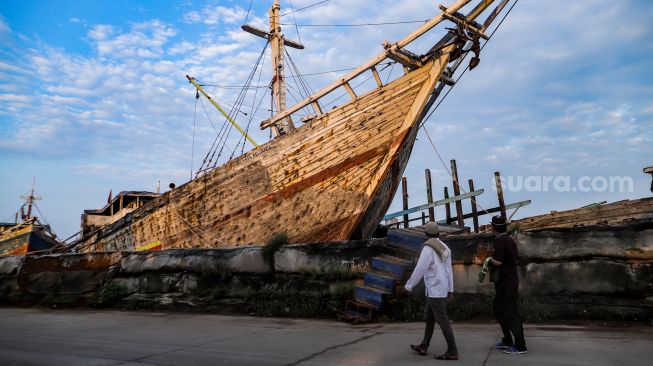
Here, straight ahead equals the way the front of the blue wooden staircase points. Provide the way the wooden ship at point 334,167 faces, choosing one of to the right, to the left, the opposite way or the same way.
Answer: to the left

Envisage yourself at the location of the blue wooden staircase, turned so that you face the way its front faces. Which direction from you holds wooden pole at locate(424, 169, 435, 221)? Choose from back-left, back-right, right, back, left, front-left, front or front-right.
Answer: back-right

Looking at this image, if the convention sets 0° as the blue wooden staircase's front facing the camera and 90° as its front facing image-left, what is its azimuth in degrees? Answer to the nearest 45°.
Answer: approximately 45°

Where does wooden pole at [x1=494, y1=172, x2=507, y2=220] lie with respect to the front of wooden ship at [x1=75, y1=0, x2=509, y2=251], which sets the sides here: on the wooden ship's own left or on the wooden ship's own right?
on the wooden ship's own left

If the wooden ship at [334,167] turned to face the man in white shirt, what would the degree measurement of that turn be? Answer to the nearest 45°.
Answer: approximately 45° to its right

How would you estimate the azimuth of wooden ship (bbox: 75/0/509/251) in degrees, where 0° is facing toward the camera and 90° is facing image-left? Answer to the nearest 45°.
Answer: approximately 315°

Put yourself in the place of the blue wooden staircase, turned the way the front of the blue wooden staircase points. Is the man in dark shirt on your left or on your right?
on your left

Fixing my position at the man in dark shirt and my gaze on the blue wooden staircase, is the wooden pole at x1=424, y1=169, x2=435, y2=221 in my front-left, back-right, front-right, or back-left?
front-right

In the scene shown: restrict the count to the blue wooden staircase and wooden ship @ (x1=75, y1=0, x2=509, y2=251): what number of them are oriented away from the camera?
0
